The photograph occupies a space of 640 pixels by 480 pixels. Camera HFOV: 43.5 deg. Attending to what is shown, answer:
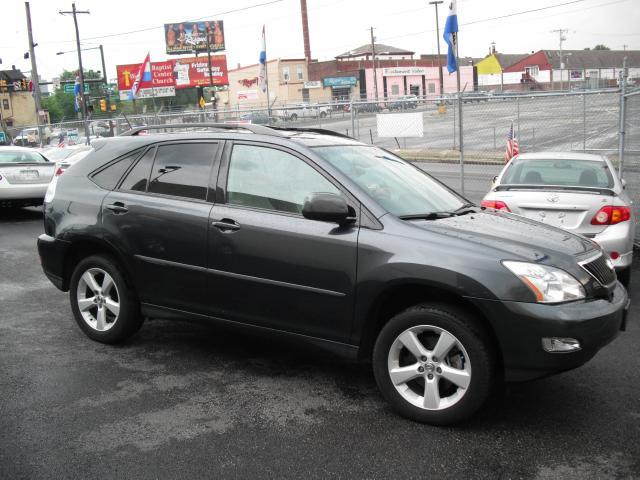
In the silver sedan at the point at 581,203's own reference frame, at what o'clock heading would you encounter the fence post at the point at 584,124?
The fence post is roughly at 12 o'clock from the silver sedan.

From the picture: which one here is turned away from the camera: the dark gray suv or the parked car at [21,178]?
the parked car

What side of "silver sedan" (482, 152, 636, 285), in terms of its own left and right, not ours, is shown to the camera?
back

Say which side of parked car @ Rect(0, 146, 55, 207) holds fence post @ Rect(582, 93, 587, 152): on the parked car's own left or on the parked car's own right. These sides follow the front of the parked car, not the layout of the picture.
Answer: on the parked car's own right

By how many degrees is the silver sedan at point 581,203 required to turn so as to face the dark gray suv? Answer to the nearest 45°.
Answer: approximately 135° to its left

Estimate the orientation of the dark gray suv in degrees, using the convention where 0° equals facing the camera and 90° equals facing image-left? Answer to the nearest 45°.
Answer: approximately 315°

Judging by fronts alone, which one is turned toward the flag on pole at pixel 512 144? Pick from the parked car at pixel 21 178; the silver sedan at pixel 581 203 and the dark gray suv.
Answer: the silver sedan

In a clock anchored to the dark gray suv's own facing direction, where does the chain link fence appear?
The chain link fence is roughly at 8 o'clock from the dark gray suv.

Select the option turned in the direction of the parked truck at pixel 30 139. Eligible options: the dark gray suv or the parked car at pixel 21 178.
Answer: the parked car at pixel 21 178

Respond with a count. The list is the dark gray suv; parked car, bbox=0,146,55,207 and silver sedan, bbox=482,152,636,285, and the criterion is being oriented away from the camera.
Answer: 2

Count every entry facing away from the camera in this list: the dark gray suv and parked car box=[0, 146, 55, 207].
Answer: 1

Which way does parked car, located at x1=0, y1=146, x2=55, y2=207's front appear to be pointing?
away from the camera

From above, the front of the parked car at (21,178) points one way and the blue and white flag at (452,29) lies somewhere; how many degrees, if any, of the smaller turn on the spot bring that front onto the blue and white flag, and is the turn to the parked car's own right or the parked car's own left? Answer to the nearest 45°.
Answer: approximately 90° to the parked car's own right
